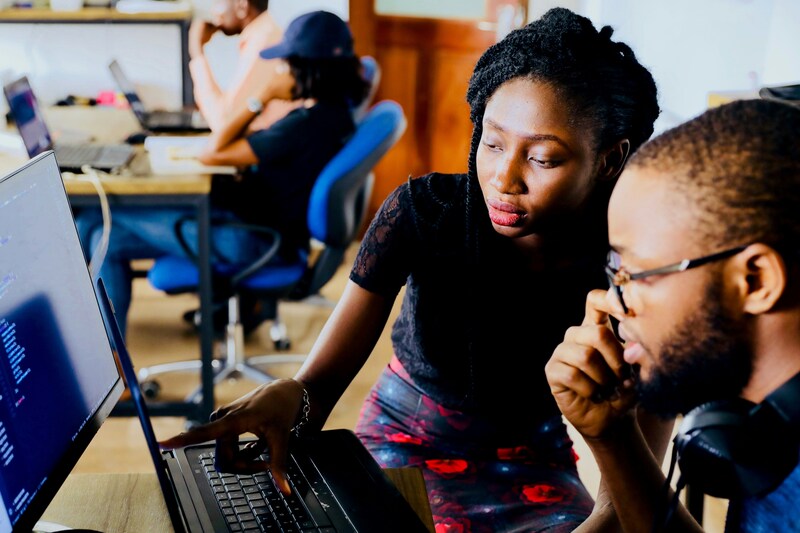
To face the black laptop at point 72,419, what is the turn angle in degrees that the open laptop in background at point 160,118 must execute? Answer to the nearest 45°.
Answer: approximately 90° to its right

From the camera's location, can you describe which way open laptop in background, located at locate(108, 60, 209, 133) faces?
facing to the right of the viewer

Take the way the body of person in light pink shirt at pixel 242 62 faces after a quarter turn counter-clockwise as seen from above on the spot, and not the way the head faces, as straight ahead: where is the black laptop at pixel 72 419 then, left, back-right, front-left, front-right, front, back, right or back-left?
front

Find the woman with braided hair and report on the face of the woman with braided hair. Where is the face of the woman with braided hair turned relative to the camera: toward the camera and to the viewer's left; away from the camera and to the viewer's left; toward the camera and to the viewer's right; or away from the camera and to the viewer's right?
toward the camera and to the viewer's left

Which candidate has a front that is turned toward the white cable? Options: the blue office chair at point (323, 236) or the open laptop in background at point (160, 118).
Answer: the blue office chair

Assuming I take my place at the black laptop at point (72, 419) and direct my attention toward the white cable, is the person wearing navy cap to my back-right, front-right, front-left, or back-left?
front-right

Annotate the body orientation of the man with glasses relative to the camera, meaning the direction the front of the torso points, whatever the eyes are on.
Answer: to the viewer's left

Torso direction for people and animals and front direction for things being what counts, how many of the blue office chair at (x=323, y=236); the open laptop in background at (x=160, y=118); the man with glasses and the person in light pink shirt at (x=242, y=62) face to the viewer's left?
3

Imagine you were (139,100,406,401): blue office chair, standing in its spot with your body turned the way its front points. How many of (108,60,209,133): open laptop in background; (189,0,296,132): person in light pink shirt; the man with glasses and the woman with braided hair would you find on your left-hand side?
2

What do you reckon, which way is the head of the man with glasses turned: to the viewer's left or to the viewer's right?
to the viewer's left

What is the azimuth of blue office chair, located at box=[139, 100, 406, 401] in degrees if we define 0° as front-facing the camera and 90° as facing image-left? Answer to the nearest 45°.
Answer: approximately 90°

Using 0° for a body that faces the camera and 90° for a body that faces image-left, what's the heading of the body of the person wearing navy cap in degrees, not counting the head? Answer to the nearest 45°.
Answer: approximately 90°

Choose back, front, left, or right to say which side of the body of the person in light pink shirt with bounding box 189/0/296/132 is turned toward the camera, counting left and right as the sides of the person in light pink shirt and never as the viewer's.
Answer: left

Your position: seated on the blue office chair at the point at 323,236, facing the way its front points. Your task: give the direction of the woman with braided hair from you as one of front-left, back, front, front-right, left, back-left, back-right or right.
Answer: left

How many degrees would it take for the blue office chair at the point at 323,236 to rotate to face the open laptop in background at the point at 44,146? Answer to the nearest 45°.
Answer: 0° — it already faces it

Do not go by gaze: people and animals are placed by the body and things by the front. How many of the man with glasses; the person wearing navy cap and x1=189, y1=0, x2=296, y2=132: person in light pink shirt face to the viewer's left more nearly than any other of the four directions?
3

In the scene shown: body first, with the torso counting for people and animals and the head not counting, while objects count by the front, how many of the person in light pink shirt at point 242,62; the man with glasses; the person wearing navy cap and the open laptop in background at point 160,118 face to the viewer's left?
3
